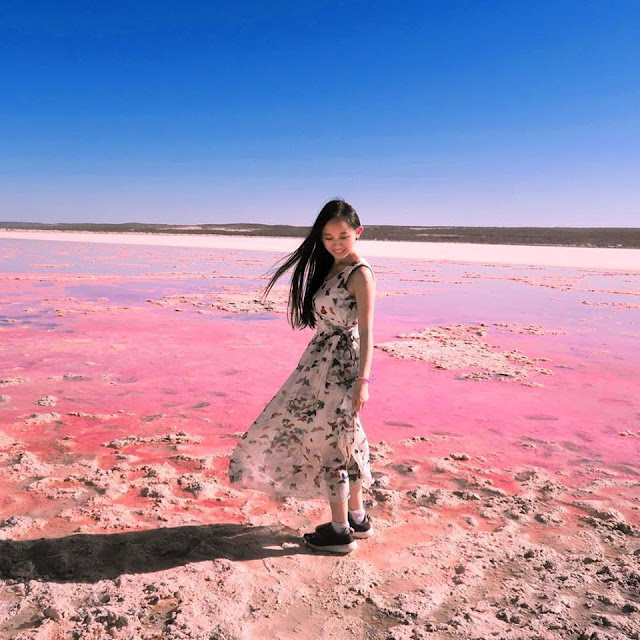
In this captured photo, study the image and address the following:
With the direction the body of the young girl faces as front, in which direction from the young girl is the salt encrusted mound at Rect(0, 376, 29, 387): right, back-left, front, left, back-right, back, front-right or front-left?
right

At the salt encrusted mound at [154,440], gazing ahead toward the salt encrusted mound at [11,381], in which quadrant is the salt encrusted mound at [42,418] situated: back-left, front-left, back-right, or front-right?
front-left

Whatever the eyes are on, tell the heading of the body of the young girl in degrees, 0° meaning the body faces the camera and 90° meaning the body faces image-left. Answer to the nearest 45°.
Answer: approximately 45°

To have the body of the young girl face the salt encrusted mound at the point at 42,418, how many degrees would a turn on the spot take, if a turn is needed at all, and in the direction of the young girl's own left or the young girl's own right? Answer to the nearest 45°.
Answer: approximately 90° to the young girl's own right

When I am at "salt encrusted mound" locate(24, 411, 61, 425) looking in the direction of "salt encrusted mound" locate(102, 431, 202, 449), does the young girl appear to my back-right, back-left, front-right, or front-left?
front-right

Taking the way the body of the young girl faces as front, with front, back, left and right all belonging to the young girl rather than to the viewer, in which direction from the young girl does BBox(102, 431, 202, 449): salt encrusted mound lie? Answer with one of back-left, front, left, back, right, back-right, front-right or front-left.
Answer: right

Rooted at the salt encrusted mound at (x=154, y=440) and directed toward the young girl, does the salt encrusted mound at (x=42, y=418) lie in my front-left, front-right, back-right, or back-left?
back-right

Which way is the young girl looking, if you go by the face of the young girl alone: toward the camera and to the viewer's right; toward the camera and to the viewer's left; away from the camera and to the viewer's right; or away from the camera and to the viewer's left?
toward the camera and to the viewer's left

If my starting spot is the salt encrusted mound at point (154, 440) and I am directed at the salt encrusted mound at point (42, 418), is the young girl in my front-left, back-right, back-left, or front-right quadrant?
back-left
